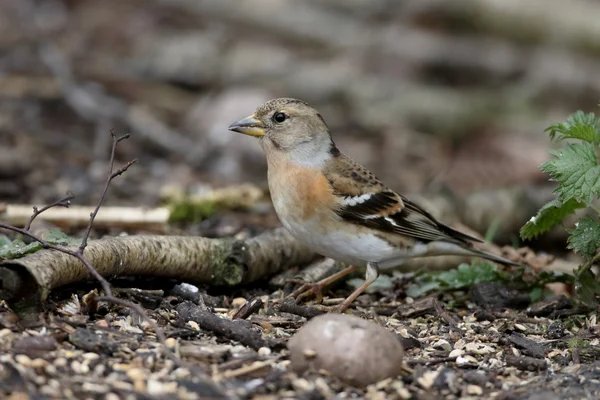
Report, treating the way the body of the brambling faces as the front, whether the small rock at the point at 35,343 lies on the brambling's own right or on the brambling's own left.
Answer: on the brambling's own left

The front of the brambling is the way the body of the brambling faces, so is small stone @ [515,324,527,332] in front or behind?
behind

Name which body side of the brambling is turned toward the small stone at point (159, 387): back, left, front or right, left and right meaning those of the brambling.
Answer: left

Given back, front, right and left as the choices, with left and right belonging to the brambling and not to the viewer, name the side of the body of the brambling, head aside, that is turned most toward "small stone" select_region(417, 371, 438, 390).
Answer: left

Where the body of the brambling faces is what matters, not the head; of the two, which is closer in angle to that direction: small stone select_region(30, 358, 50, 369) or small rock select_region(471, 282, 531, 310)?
the small stone

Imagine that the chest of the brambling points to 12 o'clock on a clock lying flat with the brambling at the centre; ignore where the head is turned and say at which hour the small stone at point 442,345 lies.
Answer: The small stone is roughly at 8 o'clock from the brambling.

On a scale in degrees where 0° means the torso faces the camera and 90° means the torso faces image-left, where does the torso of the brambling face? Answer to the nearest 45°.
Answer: approximately 90°

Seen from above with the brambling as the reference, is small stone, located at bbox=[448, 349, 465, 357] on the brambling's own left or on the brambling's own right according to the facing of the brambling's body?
on the brambling's own left

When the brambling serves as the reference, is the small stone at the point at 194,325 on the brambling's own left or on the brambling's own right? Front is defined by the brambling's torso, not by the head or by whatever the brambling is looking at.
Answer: on the brambling's own left

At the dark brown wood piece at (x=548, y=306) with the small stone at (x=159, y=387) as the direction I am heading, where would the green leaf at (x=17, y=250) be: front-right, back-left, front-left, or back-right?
front-right

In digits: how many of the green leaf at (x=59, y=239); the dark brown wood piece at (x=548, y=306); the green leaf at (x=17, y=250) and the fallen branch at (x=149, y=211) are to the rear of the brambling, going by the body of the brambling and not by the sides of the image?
1

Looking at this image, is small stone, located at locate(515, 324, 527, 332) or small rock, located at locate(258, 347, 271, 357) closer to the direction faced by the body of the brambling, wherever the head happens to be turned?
the small rock
